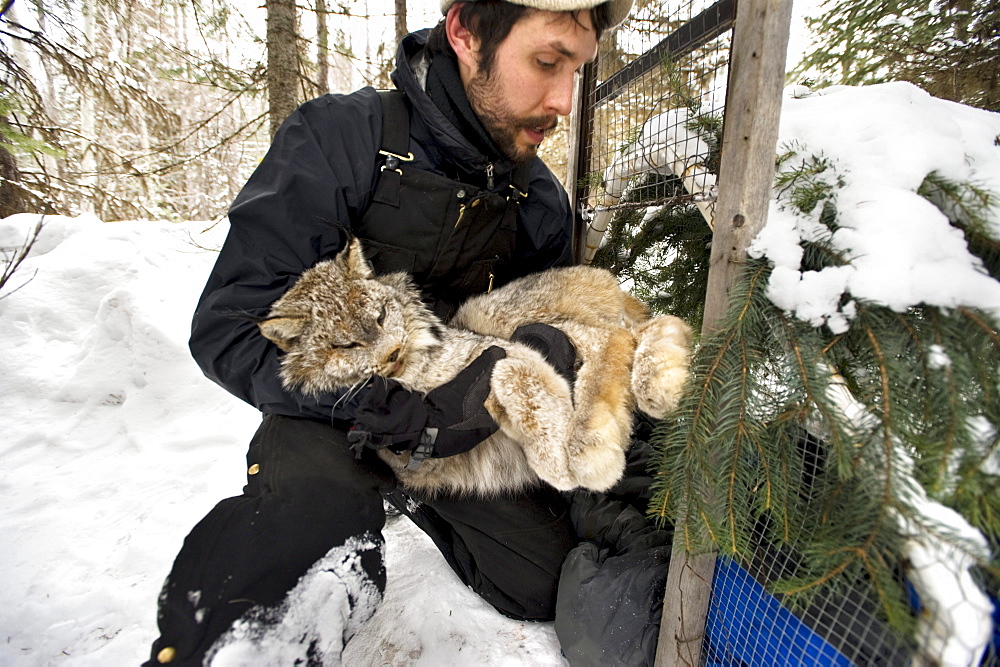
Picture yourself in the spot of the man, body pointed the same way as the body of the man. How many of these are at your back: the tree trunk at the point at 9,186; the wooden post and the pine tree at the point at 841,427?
1

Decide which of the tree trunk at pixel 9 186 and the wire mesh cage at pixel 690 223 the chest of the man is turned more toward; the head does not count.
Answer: the wire mesh cage

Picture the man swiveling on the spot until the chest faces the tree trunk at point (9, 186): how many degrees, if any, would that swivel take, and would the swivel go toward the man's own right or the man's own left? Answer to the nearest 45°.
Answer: approximately 180°

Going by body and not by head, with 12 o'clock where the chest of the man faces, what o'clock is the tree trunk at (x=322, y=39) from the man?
The tree trunk is roughly at 7 o'clock from the man.

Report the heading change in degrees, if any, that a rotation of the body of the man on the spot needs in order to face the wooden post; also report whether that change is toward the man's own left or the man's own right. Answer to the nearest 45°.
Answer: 0° — they already face it

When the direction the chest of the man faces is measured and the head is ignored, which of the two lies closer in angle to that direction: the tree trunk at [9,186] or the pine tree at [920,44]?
the pine tree

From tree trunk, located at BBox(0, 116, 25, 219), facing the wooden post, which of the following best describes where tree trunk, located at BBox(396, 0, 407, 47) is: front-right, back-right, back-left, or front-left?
front-left

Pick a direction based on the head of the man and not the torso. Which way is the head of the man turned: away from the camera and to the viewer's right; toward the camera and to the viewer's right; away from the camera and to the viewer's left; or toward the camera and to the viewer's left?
toward the camera and to the viewer's right

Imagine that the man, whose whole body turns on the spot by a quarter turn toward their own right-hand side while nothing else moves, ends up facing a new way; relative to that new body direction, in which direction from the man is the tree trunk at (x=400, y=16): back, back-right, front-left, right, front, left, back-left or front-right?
back-right

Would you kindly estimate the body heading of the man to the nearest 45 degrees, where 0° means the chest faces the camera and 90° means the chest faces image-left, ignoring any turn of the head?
approximately 315°

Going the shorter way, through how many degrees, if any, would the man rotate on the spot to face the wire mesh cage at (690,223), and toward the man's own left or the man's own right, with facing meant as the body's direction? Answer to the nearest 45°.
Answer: approximately 45° to the man's own left
